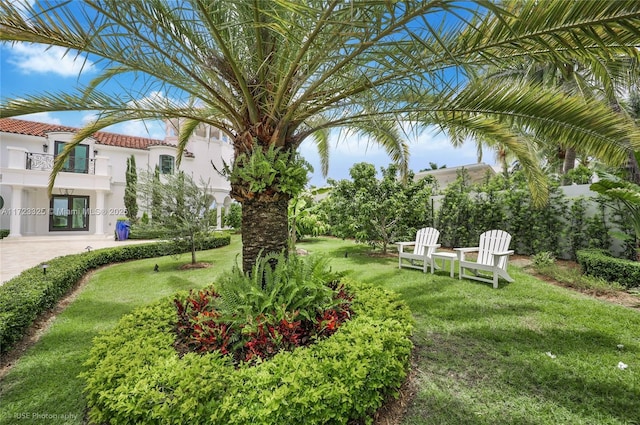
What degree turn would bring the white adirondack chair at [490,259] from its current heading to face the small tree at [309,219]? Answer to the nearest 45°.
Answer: approximately 90° to its right

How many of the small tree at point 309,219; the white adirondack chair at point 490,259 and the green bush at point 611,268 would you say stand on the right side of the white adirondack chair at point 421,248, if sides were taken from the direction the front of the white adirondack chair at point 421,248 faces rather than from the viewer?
1

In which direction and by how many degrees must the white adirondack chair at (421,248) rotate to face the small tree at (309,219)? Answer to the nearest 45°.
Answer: approximately 90° to its right

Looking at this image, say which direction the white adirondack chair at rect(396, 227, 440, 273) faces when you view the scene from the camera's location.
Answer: facing the viewer and to the left of the viewer

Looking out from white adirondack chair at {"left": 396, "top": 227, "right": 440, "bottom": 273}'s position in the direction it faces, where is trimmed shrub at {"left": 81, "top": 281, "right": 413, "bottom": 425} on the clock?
The trimmed shrub is roughly at 11 o'clock from the white adirondack chair.

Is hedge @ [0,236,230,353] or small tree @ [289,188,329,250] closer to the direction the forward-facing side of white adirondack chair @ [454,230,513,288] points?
the hedge

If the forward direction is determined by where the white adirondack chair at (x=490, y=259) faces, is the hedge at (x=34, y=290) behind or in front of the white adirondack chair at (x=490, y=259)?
in front

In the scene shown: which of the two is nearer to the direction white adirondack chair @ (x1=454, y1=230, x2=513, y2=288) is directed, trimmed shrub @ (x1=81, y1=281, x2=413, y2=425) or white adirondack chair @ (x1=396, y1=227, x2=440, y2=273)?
the trimmed shrub

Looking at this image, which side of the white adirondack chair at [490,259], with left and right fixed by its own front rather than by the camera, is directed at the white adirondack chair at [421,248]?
right

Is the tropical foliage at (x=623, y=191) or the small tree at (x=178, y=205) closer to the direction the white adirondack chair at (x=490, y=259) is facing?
the small tree

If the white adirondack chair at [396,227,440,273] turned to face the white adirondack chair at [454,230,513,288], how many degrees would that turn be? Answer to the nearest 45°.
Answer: approximately 90° to its left

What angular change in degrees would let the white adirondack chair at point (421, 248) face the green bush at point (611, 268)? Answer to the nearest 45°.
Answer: approximately 135° to its left

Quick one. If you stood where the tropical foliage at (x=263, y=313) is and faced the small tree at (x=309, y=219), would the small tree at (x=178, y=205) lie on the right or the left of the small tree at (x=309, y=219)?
left
